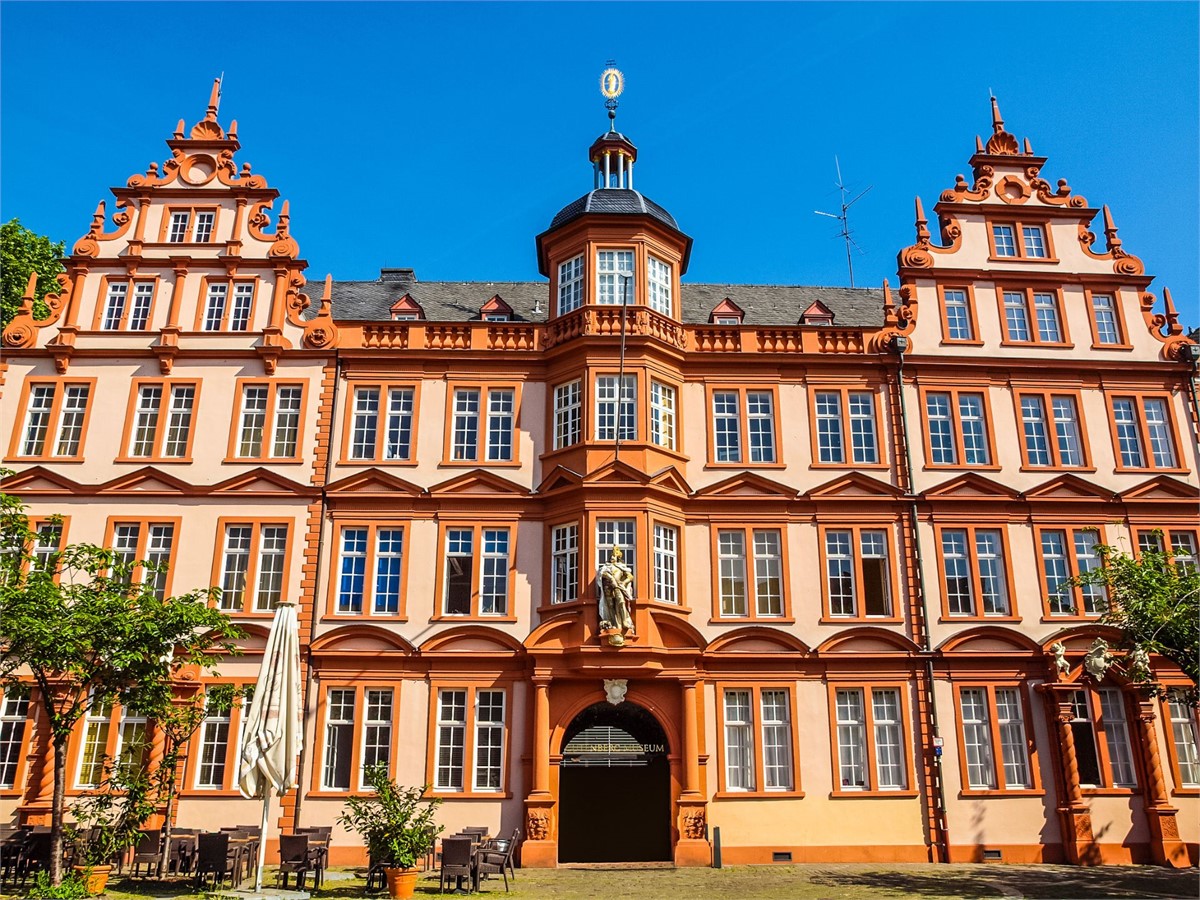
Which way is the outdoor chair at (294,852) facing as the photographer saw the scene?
facing away from the viewer

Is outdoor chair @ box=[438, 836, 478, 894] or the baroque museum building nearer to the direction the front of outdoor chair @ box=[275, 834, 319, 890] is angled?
the baroque museum building

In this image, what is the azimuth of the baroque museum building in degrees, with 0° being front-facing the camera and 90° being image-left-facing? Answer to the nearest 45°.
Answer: approximately 0°

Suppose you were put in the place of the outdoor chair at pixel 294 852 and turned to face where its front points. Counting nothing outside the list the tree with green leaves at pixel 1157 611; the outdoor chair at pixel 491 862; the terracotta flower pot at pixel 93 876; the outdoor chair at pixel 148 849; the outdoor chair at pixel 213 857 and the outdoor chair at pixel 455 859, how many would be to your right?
3

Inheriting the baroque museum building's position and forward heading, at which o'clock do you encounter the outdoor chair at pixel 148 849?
The outdoor chair is roughly at 2 o'clock from the baroque museum building.

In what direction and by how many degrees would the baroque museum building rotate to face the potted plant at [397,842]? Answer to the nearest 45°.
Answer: approximately 45° to its right

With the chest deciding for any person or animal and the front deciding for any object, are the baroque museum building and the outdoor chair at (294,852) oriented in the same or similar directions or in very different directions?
very different directions

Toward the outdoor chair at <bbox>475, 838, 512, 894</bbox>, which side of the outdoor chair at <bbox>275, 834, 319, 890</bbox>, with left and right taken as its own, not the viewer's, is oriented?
right
